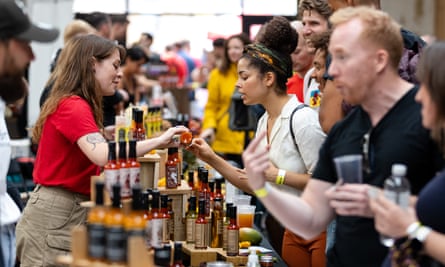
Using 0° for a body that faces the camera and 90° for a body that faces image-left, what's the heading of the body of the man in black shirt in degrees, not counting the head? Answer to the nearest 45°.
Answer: approximately 45°

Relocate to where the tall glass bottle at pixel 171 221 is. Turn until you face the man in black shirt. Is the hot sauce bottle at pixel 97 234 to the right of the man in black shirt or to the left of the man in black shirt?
right

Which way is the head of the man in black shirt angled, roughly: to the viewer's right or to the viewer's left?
to the viewer's left
